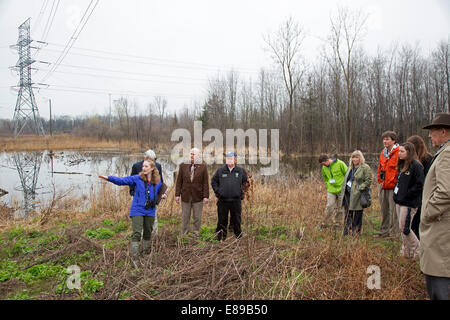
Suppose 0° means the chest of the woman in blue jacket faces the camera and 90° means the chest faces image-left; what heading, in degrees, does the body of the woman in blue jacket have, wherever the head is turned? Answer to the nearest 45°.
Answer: approximately 0°

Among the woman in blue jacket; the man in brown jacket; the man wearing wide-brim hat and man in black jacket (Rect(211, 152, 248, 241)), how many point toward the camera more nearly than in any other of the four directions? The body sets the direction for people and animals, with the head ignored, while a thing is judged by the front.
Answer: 3

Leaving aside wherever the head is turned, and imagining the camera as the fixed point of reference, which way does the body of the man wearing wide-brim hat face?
to the viewer's left

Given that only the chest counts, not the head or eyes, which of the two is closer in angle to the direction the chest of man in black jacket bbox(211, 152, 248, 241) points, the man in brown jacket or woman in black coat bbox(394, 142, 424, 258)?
the woman in black coat

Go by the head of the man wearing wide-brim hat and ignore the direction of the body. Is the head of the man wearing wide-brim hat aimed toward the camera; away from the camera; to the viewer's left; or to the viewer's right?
to the viewer's left
